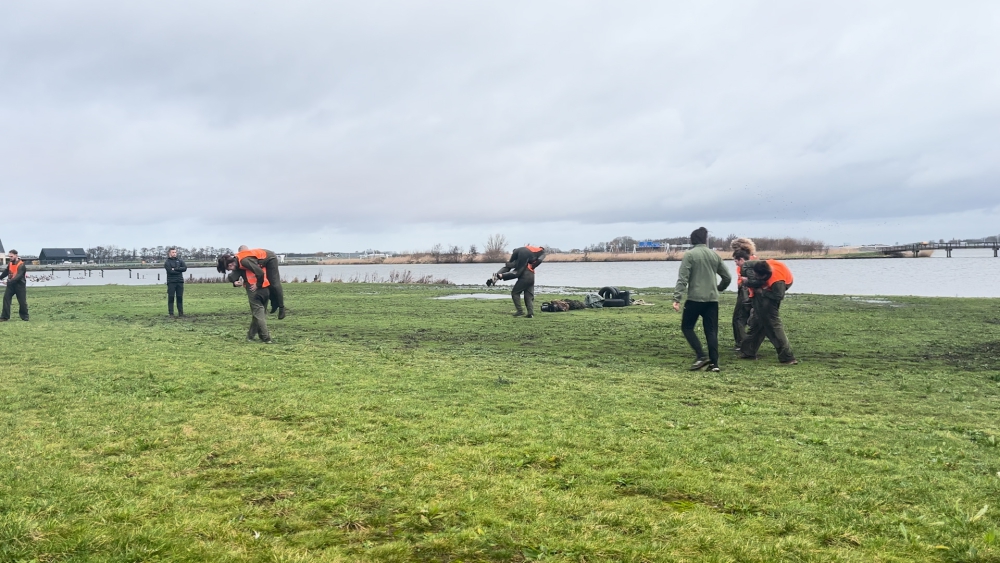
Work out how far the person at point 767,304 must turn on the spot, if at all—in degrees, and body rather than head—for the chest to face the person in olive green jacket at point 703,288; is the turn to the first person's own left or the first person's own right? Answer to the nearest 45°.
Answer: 0° — they already face them

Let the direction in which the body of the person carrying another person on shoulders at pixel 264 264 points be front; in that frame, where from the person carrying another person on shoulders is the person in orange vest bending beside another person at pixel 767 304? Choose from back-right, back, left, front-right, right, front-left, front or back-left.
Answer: back-left

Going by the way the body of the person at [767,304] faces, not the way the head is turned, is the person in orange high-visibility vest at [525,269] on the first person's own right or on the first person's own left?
on the first person's own right

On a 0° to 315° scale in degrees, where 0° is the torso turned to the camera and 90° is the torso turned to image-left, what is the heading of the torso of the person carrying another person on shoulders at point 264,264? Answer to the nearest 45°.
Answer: approximately 90°

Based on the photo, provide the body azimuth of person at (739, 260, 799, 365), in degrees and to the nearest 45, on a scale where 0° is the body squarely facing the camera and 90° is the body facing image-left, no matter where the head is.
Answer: approximately 45°

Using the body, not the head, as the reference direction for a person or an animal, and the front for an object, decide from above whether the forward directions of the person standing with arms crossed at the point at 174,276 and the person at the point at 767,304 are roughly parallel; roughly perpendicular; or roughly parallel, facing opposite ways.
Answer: roughly perpendicular
